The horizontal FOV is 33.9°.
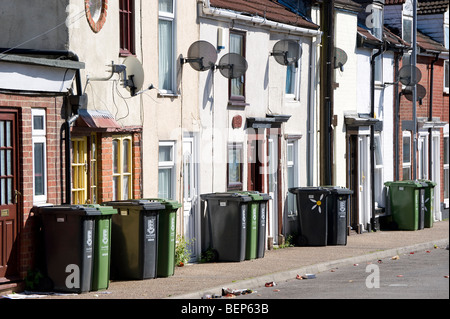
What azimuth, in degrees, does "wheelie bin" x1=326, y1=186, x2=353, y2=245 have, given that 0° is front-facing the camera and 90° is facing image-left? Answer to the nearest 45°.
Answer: approximately 315°

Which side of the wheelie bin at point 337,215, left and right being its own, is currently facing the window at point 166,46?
right

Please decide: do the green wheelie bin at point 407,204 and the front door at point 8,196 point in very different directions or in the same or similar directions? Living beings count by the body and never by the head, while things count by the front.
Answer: same or similar directions

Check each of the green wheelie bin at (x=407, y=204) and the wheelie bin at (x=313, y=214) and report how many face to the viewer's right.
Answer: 2

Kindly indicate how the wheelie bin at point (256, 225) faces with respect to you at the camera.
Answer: facing the viewer and to the right of the viewer

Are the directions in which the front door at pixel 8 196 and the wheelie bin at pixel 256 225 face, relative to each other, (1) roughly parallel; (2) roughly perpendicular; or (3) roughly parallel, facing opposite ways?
roughly parallel

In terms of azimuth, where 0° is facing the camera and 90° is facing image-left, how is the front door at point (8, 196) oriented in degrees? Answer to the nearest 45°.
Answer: approximately 315°
